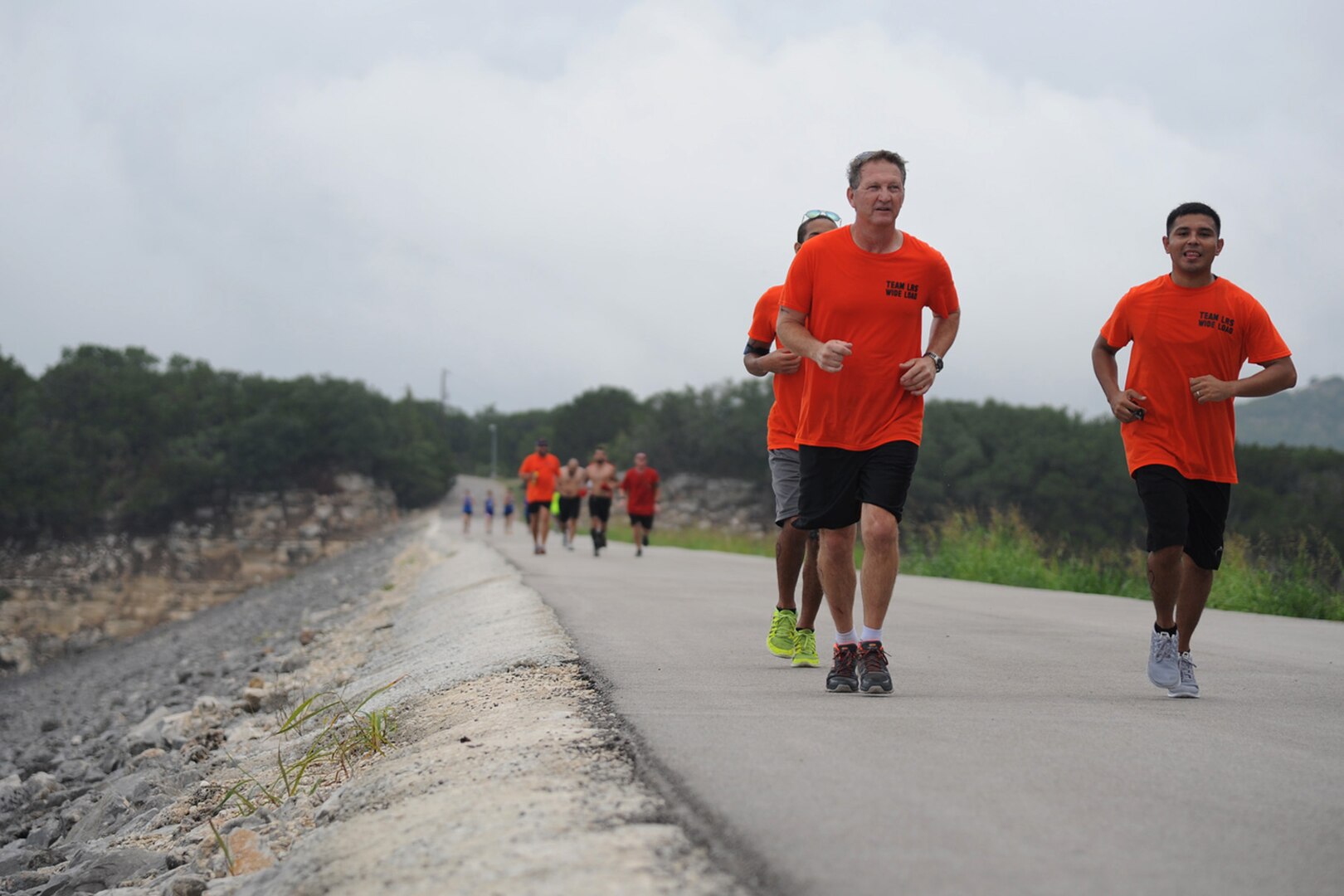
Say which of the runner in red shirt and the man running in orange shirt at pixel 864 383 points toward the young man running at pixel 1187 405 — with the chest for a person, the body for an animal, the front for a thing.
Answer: the runner in red shirt

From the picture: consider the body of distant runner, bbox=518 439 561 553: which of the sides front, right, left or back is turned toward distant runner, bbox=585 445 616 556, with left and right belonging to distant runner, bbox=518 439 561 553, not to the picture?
left

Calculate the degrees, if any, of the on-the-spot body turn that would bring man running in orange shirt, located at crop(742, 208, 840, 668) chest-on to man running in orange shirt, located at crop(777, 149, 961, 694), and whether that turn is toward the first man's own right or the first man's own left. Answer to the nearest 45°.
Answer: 0° — they already face them

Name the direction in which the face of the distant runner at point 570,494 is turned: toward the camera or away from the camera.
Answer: toward the camera

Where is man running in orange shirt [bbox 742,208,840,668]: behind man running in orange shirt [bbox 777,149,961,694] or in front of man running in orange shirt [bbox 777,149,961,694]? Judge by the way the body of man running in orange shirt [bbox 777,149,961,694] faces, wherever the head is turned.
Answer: behind

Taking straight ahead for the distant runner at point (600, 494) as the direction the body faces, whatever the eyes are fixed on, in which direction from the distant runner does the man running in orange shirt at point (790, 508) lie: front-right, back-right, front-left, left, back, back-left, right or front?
front

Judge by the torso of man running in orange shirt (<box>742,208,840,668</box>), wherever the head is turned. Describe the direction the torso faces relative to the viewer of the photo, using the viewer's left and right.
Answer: facing the viewer

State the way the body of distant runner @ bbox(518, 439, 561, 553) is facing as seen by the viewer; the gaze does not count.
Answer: toward the camera

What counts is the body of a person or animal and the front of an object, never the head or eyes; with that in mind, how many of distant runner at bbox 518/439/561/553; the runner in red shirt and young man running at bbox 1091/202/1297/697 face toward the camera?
3

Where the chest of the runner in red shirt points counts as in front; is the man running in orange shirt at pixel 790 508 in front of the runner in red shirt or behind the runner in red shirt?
in front

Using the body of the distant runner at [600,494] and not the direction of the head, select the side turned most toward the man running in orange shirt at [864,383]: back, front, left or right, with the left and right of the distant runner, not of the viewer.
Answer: front

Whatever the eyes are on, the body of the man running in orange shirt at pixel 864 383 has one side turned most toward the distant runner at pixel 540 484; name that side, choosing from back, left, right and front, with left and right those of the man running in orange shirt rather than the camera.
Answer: back

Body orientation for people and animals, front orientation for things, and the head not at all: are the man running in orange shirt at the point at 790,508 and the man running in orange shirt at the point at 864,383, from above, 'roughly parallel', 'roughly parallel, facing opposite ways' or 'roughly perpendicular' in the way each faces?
roughly parallel

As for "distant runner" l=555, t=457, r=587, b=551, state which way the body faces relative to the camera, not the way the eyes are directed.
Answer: toward the camera

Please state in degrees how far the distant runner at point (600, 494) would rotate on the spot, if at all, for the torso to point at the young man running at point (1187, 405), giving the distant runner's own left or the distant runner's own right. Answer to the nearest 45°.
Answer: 0° — they already face them

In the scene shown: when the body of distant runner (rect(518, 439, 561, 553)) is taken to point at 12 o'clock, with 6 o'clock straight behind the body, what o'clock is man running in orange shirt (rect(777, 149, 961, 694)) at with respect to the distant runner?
The man running in orange shirt is roughly at 12 o'clock from the distant runner.

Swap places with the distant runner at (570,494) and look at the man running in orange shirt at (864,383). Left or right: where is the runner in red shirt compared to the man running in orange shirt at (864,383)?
left

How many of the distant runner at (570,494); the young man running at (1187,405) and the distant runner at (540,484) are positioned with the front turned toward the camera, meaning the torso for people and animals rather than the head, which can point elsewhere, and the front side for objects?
3
